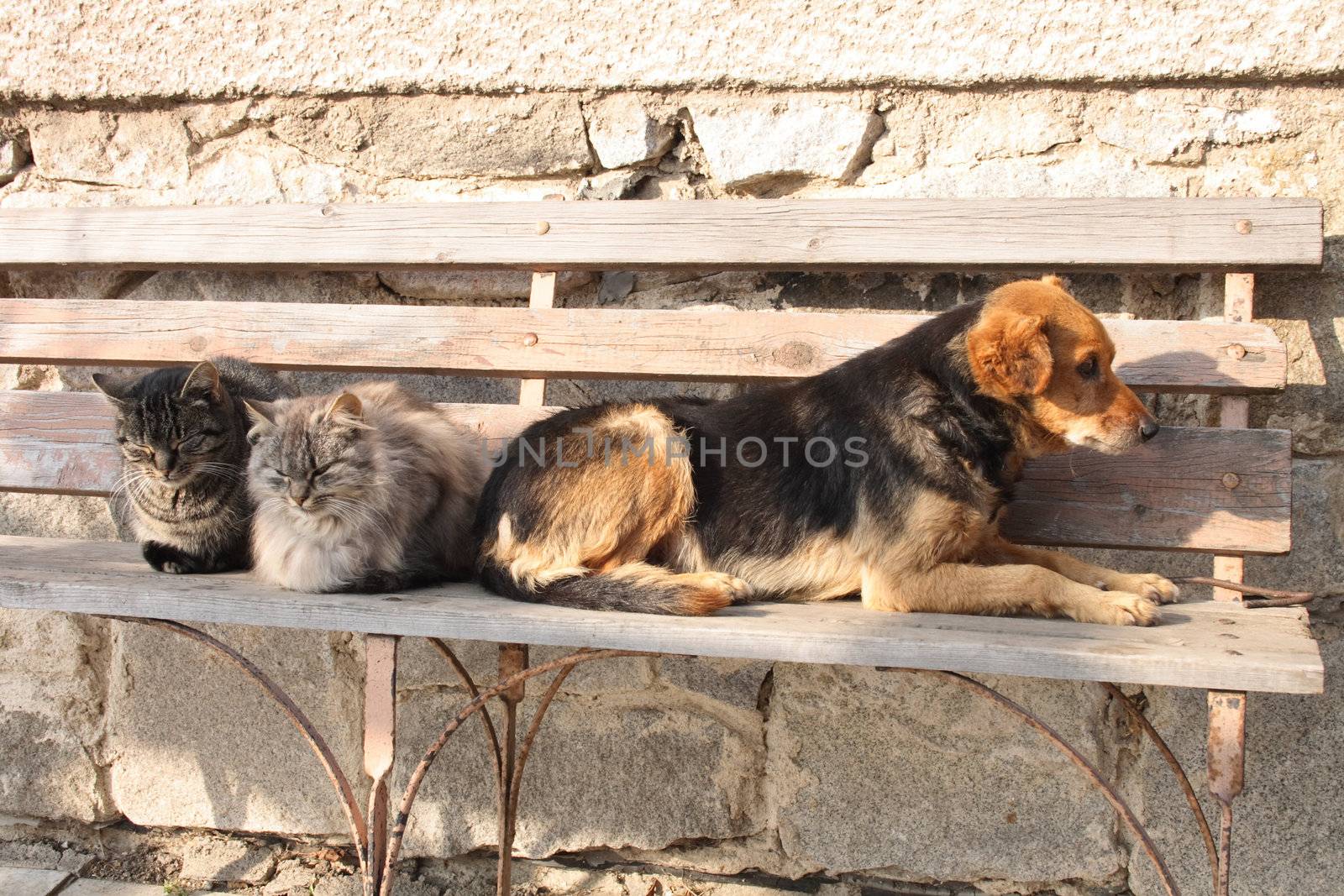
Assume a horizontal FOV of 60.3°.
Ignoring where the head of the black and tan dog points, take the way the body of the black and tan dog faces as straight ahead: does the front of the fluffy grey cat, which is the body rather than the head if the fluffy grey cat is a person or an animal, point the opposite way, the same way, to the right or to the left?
to the right

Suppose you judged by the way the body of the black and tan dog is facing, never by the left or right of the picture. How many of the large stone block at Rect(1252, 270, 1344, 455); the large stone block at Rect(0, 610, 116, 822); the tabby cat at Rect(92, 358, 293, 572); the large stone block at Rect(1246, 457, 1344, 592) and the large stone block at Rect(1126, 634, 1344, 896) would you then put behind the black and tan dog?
2

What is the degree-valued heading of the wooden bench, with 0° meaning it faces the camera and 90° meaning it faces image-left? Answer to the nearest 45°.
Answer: approximately 0°

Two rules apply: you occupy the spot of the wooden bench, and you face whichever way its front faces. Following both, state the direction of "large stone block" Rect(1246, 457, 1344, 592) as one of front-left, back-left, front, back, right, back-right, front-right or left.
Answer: left

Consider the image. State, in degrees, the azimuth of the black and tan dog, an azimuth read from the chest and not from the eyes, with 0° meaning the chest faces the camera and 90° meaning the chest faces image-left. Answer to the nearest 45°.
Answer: approximately 270°

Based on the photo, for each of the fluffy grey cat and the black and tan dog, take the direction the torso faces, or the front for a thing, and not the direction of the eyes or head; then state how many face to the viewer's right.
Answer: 1

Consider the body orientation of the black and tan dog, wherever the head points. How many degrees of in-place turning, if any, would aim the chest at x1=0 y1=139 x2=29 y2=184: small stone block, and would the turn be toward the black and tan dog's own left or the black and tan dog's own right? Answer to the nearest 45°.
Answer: approximately 180°

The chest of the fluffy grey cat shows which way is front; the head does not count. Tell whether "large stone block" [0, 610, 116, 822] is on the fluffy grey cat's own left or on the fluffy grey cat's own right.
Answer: on the fluffy grey cat's own right

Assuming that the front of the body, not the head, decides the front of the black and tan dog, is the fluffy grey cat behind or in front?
behind
